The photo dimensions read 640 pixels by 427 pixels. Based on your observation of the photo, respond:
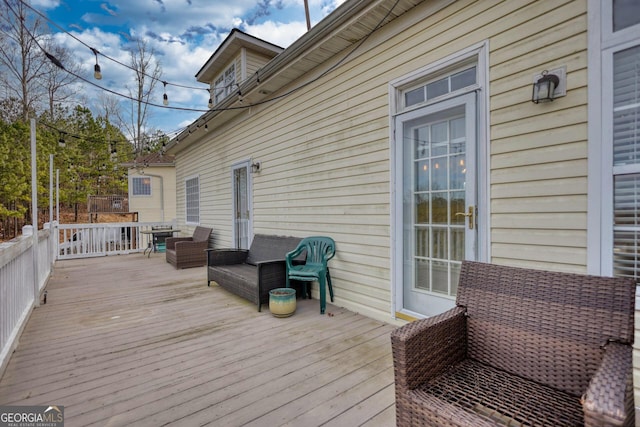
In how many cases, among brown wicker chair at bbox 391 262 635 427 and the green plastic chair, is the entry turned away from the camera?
0

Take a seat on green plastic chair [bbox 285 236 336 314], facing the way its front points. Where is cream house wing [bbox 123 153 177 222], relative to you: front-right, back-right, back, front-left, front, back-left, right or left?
right

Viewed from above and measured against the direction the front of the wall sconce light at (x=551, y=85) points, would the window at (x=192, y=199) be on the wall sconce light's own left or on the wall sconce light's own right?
on the wall sconce light's own right

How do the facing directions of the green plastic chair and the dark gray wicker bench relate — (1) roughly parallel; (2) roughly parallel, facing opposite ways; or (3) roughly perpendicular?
roughly parallel

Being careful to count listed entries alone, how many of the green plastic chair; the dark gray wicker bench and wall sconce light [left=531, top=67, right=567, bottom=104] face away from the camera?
0

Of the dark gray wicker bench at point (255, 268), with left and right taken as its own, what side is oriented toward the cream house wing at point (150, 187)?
right

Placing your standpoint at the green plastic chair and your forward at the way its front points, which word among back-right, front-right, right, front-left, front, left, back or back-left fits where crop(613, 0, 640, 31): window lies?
left

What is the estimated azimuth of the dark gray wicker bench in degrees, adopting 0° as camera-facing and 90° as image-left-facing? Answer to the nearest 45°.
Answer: approximately 45°

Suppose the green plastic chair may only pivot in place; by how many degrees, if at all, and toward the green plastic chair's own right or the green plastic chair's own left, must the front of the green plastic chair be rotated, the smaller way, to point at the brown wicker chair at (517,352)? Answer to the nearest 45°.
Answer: approximately 45° to the green plastic chair's own left

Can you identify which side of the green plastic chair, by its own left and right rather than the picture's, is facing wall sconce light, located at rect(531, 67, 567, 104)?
left

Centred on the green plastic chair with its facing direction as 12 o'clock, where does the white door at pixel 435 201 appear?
The white door is roughly at 9 o'clock from the green plastic chair.

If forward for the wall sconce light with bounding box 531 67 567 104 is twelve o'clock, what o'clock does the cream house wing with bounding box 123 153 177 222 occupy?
The cream house wing is roughly at 2 o'clock from the wall sconce light.

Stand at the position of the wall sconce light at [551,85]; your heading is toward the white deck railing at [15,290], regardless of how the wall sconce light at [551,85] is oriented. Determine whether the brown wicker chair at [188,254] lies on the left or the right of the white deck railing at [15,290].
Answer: right

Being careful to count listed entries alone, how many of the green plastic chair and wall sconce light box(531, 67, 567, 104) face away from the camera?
0

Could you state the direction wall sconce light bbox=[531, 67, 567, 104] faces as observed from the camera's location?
facing the viewer and to the left of the viewer
